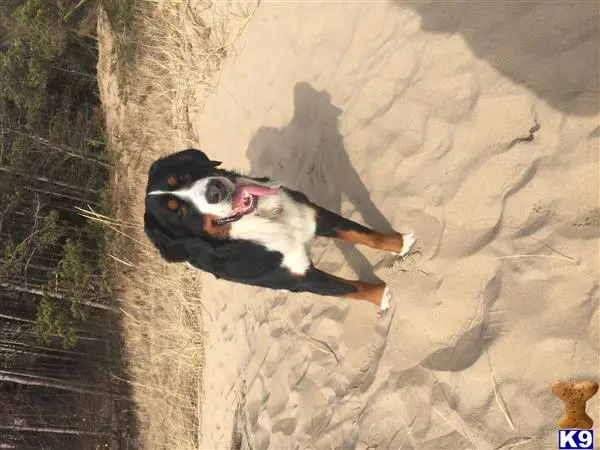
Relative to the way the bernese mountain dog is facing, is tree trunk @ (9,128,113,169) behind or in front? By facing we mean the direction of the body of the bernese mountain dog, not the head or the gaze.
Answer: behind

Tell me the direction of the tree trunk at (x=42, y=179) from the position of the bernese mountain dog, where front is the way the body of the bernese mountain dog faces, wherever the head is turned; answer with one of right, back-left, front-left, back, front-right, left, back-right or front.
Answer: back-right

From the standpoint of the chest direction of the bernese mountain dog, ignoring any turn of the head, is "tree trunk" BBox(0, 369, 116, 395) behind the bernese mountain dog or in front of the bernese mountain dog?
behind

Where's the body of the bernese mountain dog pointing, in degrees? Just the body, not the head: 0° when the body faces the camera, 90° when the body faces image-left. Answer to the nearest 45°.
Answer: approximately 0°

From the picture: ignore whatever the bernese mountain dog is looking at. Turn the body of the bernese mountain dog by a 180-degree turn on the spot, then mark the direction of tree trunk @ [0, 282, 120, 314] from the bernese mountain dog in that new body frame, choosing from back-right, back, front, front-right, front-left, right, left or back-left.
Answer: front-left
